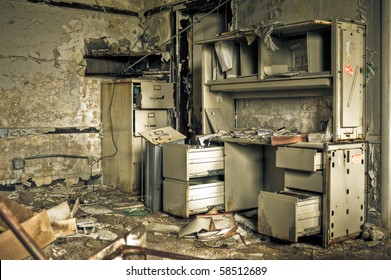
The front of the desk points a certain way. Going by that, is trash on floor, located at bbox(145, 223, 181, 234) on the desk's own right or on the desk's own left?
on the desk's own right

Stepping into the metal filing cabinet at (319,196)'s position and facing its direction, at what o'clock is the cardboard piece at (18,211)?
The cardboard piece is roughly at 1 o'clock from the metal filing cabinet.

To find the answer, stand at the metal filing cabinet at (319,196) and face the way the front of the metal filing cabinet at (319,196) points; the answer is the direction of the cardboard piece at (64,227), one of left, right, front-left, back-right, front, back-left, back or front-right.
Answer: front-right

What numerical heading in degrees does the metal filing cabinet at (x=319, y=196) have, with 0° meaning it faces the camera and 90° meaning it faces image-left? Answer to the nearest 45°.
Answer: approximately 45°

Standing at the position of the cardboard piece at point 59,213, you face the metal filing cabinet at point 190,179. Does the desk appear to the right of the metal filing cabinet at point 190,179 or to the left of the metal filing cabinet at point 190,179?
right

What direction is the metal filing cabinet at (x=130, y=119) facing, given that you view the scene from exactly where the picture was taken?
facing the viewer and to the right of the viewer

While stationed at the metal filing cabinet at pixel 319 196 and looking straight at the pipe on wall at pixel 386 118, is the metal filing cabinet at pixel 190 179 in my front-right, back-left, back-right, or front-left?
back-left

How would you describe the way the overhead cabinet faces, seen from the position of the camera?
facing the viewer and to the left of the viewer

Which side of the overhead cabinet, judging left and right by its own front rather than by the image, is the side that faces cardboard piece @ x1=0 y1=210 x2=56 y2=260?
front

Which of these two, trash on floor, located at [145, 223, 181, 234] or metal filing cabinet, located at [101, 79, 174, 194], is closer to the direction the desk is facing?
the trash on floor
